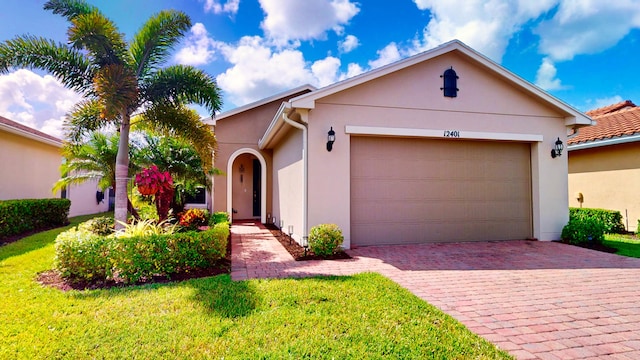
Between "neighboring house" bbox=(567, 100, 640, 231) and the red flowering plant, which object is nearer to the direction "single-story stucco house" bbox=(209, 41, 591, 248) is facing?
the red flowering plant

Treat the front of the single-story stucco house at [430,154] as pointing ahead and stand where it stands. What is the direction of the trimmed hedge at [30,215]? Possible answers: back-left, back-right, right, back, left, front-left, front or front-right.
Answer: right

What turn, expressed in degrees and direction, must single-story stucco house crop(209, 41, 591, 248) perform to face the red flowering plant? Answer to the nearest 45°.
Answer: approximately 45° to its right

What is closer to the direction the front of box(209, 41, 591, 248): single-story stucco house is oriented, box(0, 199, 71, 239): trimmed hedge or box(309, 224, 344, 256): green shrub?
the green shrub

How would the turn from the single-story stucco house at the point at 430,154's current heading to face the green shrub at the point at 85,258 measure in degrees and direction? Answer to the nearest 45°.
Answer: approximately 45° to its right

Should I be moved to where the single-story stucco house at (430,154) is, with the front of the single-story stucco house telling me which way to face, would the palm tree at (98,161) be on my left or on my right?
on my right

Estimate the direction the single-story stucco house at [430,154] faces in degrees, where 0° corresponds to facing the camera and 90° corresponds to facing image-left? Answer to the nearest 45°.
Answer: approximately 0°

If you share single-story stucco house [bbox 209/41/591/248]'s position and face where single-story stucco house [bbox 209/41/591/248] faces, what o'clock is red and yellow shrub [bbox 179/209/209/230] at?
The red and yellow shrub is roughly at 3 o'clock from the single-story stucco house.

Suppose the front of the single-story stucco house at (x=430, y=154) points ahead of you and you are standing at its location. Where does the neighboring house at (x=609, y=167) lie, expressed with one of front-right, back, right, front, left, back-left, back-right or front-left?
back-left

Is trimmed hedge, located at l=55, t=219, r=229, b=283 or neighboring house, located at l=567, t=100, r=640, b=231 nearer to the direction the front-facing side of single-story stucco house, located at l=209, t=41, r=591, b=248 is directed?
the trimmed hedge

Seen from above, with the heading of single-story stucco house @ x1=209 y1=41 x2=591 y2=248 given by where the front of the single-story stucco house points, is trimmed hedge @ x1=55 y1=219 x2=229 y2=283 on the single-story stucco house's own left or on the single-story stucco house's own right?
on the single-story stucco house's own right

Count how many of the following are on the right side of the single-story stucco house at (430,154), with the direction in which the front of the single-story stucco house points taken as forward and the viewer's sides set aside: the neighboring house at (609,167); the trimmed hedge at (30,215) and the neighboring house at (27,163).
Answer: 2
